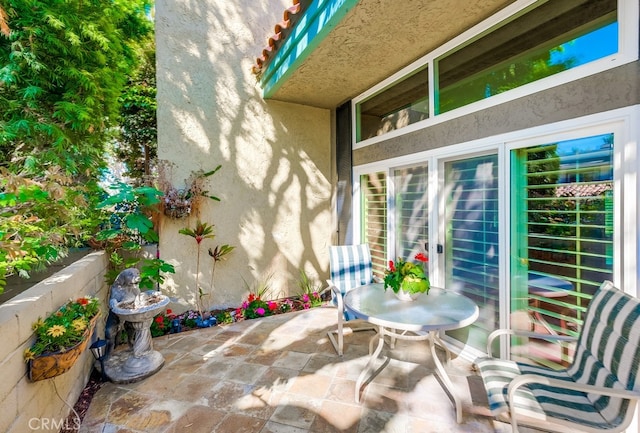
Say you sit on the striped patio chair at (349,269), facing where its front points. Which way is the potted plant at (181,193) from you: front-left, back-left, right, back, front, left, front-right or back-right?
back-right

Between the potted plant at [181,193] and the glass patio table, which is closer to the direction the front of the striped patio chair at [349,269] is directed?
the glass patio table

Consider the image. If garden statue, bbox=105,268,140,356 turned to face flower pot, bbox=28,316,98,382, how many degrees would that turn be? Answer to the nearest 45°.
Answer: approximately 90° to its right

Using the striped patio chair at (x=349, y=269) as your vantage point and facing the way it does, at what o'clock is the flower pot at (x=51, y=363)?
The flower pot is roughly at 3 o'clock from the striped patio chair.

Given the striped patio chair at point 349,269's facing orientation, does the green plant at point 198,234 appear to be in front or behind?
behind

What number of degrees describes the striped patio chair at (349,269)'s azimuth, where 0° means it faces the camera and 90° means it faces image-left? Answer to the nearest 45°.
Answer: approximately 315°

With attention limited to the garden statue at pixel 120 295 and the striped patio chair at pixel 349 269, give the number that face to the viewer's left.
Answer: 0

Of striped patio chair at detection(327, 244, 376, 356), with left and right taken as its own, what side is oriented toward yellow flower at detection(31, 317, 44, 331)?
right

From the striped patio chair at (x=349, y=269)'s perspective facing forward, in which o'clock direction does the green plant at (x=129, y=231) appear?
The green plant is roughly at 4 o'clock from the striped patio chair.

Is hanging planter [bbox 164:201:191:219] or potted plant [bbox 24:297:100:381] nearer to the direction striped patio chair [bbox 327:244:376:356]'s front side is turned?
the potted plant
